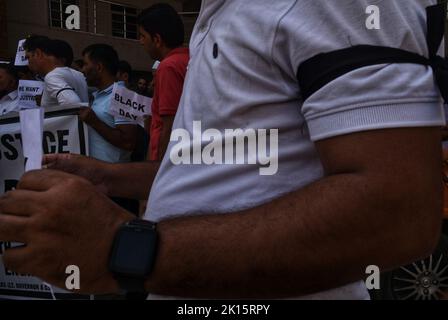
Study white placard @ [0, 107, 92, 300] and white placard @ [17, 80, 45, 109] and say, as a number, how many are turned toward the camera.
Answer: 2

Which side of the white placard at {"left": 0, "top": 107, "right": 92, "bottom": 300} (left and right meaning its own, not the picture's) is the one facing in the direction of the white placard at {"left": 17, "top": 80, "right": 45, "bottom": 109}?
back

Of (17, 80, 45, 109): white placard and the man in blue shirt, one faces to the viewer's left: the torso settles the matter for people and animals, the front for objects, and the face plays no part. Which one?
the man in blue shirt

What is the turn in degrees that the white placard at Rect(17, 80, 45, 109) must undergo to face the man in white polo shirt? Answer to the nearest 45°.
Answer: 0° — it already faces them

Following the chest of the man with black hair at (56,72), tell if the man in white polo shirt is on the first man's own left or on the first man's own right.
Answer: on the first man's own left

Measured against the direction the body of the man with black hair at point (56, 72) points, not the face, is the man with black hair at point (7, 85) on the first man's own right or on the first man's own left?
on the first man's own right

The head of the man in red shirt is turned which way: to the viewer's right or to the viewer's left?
to the viewer's left

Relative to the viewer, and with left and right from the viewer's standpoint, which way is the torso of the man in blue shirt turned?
facing to the left of the viewer

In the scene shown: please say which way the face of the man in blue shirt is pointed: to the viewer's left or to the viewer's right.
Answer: to the viewer's left

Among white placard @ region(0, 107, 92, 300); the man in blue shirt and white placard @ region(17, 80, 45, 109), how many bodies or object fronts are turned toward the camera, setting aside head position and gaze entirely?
2

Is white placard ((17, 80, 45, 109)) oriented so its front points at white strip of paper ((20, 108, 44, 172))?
yes
